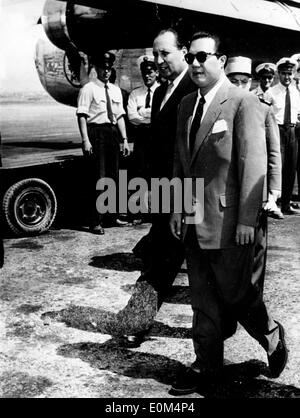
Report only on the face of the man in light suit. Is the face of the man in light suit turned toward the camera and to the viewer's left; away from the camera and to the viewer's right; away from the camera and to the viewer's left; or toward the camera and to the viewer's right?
toward the camera and to the viewer's left

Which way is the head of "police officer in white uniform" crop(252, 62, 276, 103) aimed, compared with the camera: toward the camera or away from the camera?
toward the camera

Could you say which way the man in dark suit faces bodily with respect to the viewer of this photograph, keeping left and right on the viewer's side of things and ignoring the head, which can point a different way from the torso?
facing the viewer and to the left of the viewer

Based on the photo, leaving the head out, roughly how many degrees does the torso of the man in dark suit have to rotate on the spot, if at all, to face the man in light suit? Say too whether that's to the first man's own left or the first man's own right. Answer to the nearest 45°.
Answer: approximately 45° to the first man's own left

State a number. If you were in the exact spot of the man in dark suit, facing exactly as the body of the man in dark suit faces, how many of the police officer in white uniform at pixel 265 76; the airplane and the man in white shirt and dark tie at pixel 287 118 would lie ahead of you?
0

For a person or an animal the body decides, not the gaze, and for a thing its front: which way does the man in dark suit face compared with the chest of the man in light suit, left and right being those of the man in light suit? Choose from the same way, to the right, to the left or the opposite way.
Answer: the same way

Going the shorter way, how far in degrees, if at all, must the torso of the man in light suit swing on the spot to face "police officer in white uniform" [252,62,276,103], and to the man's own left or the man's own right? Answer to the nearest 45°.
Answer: approximately 135° to the man's own right

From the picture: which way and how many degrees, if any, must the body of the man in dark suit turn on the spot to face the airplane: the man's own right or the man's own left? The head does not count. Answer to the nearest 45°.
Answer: approximately 135° to the man's own right

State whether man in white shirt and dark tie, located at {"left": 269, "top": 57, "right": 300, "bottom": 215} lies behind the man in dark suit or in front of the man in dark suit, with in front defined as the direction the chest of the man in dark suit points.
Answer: behind

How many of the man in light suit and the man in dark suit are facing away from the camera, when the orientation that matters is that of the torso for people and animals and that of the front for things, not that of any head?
0

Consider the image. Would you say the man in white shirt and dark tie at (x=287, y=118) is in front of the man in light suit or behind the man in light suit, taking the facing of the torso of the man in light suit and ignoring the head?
behind

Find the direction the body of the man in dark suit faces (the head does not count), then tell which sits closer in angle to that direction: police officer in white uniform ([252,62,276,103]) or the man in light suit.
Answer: the man in light suit

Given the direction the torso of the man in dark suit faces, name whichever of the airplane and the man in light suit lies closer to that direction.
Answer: the man in light suit
